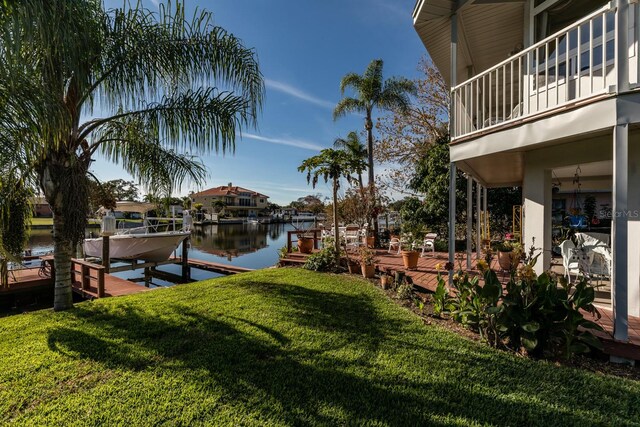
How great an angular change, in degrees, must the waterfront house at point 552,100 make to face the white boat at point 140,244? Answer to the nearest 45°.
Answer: approximately 45° to its right
